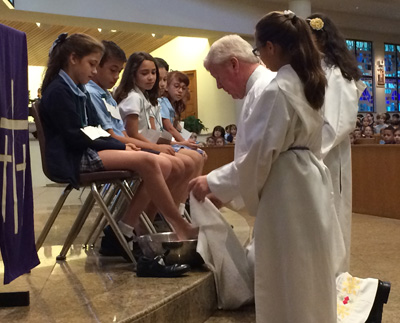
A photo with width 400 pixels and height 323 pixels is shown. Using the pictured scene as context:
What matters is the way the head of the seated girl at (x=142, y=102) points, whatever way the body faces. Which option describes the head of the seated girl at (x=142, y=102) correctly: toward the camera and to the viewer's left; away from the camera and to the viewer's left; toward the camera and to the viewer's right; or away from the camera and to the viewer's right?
toward the camera and to the viewer's right

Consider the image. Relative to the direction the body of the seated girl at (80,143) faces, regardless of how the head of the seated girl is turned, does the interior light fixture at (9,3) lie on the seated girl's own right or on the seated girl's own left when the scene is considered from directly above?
on the seated girl's own left

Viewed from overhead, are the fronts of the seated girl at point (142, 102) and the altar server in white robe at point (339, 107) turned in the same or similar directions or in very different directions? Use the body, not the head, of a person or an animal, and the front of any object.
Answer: very different directions

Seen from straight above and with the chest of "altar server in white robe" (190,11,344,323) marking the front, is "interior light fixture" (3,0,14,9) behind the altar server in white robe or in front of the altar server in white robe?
in front

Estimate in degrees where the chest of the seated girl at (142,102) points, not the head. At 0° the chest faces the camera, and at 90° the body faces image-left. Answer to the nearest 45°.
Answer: approximately 315°

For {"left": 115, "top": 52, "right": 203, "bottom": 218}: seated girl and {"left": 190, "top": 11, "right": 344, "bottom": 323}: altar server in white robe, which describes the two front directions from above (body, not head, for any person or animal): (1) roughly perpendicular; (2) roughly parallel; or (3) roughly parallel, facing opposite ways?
roughly parallel, facing opposite ways

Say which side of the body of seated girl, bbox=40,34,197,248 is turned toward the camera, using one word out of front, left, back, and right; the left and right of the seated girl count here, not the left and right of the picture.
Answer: right

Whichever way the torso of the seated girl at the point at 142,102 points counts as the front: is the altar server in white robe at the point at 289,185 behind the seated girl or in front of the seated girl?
in front

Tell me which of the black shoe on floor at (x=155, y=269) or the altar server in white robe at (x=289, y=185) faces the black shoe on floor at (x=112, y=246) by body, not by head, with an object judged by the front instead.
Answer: the altar server in white robe

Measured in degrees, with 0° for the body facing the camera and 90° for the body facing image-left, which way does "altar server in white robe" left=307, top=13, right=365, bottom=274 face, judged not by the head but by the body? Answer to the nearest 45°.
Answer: approximately 135°

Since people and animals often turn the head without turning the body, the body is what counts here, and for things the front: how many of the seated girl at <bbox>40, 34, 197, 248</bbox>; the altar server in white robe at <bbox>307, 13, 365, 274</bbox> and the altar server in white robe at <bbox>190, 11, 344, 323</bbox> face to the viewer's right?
1

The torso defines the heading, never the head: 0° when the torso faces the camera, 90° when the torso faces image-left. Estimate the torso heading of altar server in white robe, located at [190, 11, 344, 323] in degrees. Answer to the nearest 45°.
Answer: approximately 135°
